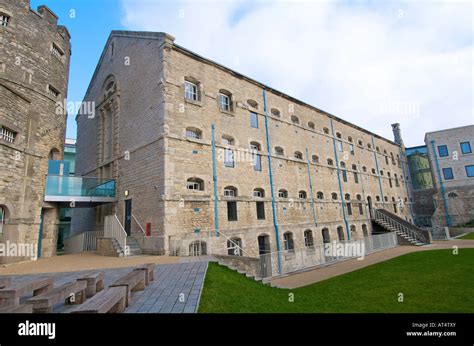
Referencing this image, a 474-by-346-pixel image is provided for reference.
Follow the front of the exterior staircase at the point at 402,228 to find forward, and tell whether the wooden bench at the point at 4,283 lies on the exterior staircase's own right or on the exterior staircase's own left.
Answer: on the exterior staircase's own right

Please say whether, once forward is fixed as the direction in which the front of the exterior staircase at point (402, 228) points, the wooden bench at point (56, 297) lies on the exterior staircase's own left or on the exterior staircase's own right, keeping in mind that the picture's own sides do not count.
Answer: on the exterior staircase's own right

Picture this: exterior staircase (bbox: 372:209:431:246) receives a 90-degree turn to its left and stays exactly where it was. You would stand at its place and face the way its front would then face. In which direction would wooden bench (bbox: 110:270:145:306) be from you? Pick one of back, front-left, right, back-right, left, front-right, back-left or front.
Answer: back-right

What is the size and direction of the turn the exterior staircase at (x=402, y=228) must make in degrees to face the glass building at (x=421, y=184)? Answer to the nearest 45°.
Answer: approximately 135° to its left

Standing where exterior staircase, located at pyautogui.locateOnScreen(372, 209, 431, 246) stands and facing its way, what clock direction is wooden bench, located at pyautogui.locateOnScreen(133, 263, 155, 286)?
The wooden bench is roughly at 2 o'clock from the exterior staircase.

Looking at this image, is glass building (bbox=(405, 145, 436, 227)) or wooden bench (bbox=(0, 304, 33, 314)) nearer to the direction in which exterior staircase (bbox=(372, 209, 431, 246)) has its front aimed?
the wooden bench

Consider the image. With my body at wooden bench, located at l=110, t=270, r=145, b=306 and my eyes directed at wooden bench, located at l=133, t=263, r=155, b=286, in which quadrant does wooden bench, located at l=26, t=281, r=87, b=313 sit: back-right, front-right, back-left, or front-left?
back-left

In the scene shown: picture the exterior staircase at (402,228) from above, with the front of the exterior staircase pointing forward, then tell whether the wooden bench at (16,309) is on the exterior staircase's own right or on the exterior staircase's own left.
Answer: on the exterior staircase's own right

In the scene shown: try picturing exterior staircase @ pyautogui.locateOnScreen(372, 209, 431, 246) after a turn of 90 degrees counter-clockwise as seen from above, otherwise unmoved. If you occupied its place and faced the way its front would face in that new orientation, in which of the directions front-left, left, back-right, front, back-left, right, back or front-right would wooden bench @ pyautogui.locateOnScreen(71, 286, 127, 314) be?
back-right

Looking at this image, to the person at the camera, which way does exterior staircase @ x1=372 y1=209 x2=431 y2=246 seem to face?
facing the viewer and to the right of the viewer
